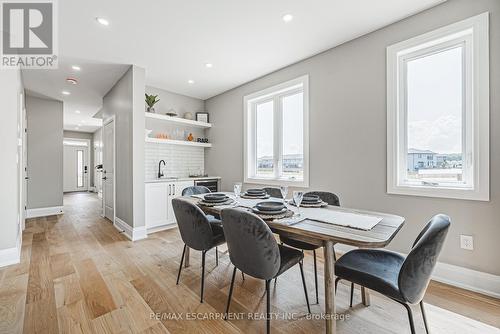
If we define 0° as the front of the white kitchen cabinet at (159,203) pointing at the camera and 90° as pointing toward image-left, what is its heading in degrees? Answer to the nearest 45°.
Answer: approximately 0°

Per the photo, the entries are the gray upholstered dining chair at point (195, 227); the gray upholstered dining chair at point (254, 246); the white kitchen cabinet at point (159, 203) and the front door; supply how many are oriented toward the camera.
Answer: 2

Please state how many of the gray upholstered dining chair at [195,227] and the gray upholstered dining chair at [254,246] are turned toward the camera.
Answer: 0

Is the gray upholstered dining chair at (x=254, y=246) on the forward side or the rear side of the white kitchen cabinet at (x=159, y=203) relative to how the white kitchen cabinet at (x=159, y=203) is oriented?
on the forward side

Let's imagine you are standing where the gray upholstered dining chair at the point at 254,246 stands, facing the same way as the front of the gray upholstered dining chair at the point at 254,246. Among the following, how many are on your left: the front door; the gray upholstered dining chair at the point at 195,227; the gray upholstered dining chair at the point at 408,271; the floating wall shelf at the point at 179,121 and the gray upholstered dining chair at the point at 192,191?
4

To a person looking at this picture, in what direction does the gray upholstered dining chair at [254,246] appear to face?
facing away from the viewer and to the right of the viewer

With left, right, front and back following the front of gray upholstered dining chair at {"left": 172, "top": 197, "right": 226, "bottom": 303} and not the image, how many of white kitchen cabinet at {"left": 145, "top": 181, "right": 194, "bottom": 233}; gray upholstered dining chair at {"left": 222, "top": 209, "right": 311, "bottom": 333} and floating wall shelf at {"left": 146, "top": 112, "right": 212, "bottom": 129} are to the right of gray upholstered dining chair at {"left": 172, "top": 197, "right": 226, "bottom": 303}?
1

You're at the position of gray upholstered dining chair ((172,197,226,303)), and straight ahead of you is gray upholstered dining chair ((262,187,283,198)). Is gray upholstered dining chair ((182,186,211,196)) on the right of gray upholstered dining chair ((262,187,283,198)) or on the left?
left

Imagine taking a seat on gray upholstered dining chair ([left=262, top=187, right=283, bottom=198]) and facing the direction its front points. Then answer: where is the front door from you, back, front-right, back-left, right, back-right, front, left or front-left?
right

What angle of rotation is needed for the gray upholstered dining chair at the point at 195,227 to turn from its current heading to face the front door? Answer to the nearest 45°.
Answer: approximately 90° to its left
